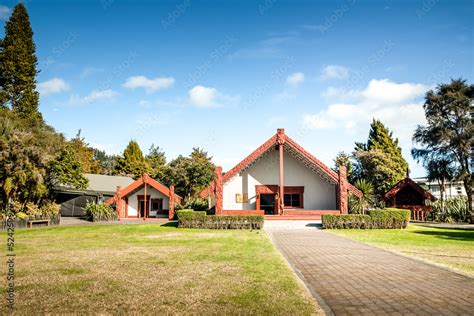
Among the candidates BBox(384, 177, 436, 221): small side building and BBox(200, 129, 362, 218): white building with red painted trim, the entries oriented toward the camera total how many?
2

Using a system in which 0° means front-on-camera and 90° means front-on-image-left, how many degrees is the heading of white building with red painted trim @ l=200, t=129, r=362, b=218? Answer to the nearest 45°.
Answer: approximately 0°

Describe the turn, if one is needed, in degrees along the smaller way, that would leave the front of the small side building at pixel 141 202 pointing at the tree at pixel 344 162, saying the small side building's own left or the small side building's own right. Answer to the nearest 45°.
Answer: approximately 90° to the small side building's own left

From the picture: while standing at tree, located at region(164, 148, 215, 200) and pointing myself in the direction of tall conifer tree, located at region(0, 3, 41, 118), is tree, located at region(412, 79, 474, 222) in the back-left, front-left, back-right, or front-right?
back-left
